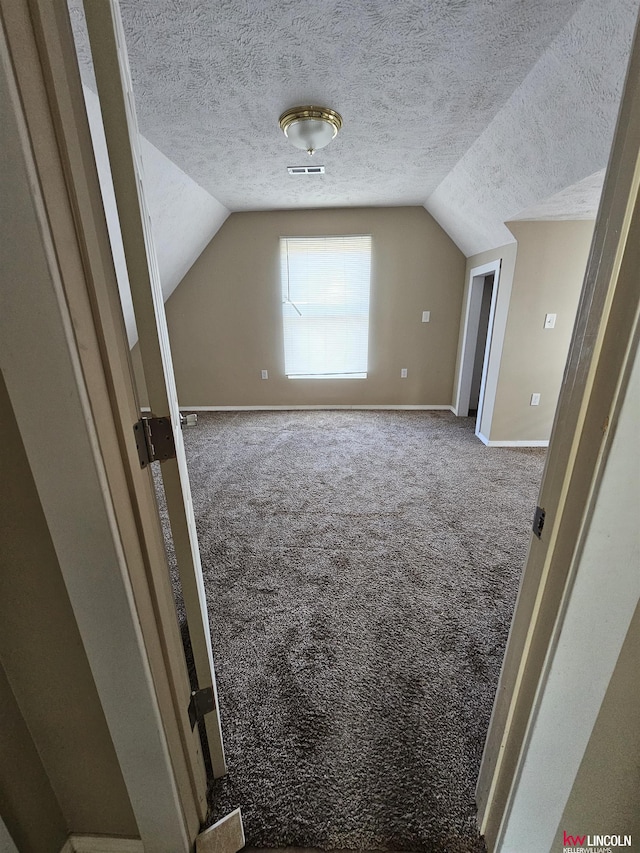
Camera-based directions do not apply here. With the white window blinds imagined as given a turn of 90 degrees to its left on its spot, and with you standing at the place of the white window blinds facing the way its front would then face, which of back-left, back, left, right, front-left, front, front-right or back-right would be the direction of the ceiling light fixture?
right

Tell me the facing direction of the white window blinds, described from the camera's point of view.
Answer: facing the viewer
